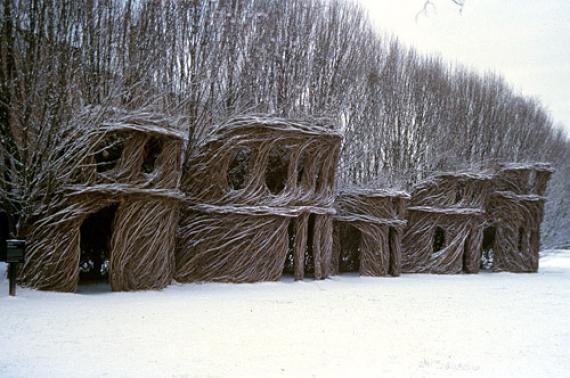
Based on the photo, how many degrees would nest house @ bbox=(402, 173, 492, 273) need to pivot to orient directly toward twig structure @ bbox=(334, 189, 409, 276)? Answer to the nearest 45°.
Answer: approximately 45° to its right

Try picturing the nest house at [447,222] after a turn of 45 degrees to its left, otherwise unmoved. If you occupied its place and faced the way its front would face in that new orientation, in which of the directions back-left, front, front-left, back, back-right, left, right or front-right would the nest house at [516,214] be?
left

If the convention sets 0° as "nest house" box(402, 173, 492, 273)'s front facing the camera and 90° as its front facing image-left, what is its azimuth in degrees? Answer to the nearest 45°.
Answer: approximately 0°

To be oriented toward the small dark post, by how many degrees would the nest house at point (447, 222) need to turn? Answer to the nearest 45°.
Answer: approximately 45° to its right
